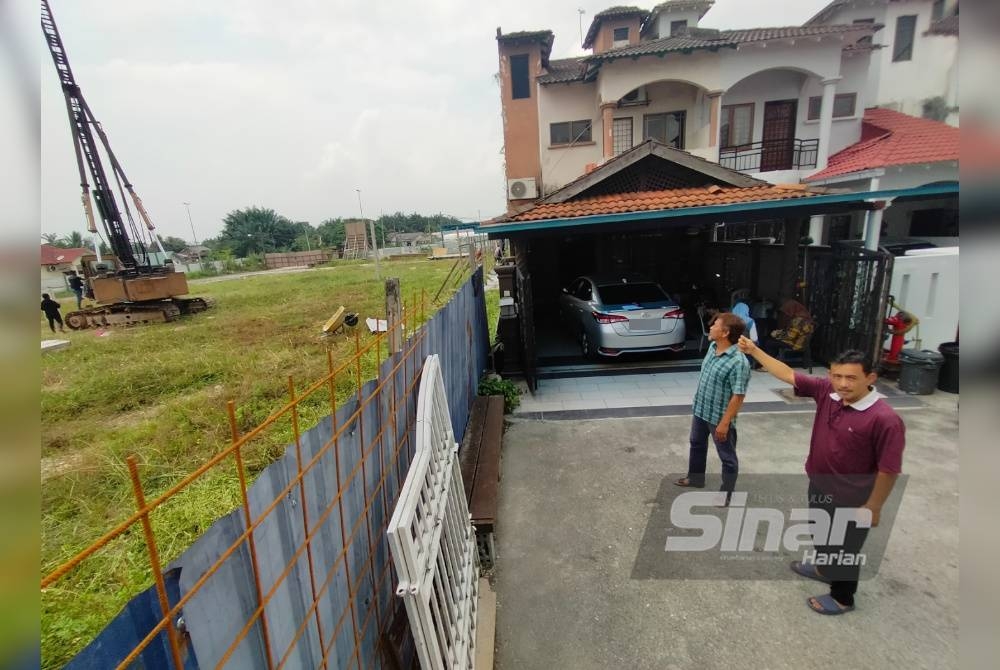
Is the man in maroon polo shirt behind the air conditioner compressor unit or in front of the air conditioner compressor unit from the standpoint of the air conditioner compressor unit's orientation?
in front

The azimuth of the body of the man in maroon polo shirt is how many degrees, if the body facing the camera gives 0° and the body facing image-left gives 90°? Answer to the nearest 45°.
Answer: approximately 45°

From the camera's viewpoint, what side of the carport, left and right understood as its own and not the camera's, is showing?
front

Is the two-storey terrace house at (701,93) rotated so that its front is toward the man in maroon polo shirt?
yes

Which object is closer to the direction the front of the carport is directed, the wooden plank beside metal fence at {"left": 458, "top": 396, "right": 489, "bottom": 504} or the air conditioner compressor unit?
the wooden plank beside metal fence

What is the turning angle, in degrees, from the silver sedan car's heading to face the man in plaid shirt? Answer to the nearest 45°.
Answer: approximately 135° to its left

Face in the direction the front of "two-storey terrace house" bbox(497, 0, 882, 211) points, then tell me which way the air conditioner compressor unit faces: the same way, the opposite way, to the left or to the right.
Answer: the same way

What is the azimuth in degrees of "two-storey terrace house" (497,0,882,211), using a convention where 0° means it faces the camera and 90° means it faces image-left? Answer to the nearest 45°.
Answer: approximately 0°

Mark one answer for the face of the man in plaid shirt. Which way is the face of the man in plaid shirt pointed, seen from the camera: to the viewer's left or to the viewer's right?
to the viewer's left

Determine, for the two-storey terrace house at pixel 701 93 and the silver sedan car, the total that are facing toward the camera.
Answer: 1

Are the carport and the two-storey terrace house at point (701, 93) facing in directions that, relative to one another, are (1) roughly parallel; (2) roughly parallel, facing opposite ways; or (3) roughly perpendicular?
roughly parallel
